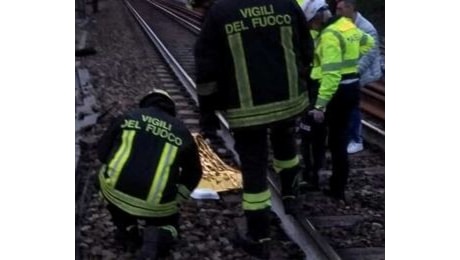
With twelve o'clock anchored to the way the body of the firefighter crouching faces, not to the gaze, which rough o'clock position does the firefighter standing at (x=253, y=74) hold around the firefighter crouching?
The firefighter standing is roughly at 3 o'clock from the firefighter crouching.

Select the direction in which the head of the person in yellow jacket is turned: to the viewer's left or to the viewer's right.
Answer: to the viewer's left

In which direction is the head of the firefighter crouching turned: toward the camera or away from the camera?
away from the camera

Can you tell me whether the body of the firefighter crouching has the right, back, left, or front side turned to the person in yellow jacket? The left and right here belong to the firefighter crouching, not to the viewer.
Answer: right

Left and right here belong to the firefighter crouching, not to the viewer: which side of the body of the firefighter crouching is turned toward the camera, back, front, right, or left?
back
